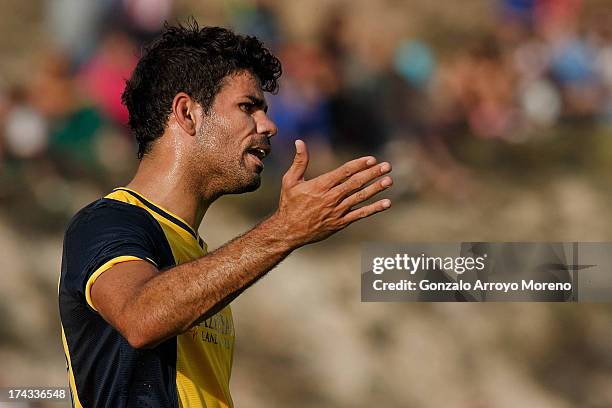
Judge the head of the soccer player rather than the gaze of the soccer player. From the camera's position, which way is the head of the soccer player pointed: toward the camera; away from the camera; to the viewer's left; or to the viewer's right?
to the viewer's right

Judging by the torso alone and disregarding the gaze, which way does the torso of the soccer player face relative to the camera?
to the viewer's right
